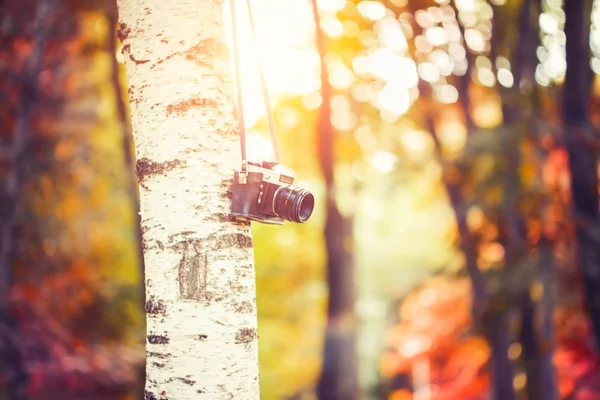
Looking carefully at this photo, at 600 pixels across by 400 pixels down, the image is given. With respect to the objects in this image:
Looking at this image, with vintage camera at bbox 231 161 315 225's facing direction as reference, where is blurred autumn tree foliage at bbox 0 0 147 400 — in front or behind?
behind

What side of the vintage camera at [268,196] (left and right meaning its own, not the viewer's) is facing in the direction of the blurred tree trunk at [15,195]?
back

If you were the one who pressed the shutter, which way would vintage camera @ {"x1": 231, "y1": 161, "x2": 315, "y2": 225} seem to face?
facing the viewer and to the right of the viewer

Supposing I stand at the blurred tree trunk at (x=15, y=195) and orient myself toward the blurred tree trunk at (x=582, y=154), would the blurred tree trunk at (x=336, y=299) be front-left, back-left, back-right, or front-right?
front-left

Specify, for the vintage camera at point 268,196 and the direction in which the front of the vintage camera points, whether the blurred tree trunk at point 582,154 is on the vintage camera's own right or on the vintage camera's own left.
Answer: on the vintage camera's own left

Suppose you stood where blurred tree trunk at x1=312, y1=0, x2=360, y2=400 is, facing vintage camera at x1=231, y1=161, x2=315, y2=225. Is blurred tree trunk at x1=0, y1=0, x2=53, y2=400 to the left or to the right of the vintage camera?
right

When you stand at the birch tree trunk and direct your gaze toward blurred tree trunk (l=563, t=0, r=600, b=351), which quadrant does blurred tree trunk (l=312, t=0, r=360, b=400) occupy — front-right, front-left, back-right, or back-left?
front-left

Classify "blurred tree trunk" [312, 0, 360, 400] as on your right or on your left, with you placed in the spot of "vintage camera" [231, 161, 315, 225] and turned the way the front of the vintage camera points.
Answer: on your left
